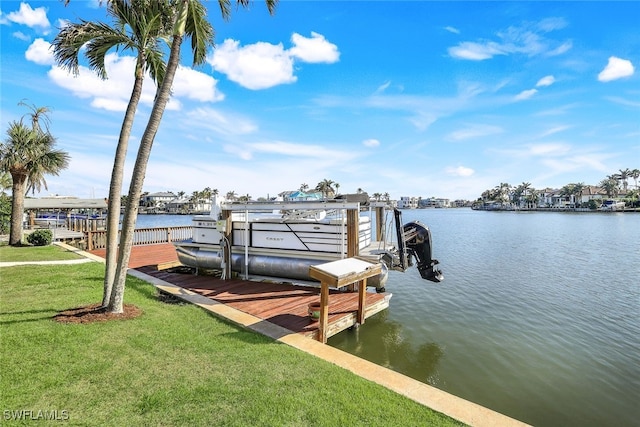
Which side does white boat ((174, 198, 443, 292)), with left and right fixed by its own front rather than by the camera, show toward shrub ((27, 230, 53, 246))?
front

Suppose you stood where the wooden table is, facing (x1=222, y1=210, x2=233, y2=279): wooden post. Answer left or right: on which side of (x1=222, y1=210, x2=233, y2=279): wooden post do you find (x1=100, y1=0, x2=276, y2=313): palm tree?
left

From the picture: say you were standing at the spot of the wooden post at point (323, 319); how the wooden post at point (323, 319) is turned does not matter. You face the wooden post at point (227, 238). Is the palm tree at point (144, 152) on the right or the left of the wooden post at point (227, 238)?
left

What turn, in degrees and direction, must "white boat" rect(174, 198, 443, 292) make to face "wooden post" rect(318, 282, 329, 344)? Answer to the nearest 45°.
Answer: approximately 135° to its left

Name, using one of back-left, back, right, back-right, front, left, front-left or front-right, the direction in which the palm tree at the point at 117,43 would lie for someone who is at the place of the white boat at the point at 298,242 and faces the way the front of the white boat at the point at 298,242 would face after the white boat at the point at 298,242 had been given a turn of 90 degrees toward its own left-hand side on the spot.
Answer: front

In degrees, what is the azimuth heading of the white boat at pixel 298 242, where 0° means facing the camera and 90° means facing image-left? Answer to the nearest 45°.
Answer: approximately 135°

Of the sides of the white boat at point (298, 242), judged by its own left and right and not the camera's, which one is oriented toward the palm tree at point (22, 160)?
front

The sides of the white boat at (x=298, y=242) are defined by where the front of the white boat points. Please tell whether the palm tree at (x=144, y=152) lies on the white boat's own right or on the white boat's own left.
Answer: on the white boat's own left

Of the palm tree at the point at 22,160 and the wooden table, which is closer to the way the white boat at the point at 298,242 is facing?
the palm tree
